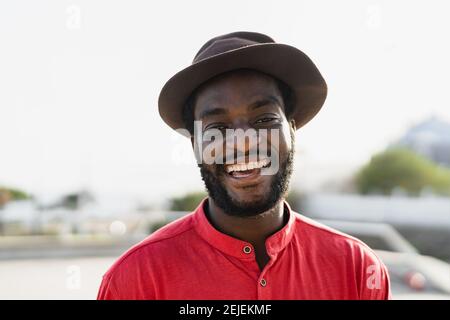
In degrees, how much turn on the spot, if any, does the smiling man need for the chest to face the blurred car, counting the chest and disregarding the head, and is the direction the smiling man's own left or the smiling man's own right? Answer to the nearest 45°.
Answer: approximately 180°

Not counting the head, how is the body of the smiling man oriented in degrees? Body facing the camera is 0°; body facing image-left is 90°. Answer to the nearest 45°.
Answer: approximately 0°

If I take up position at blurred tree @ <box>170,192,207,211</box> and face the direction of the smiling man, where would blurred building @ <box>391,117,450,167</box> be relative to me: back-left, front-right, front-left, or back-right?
back-left

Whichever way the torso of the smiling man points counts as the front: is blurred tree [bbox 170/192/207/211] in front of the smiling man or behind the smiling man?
behind

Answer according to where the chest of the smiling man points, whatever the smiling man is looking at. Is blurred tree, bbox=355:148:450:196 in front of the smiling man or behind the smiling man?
behind

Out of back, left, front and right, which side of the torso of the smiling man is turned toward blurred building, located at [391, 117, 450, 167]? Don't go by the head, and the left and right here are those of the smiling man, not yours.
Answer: back
